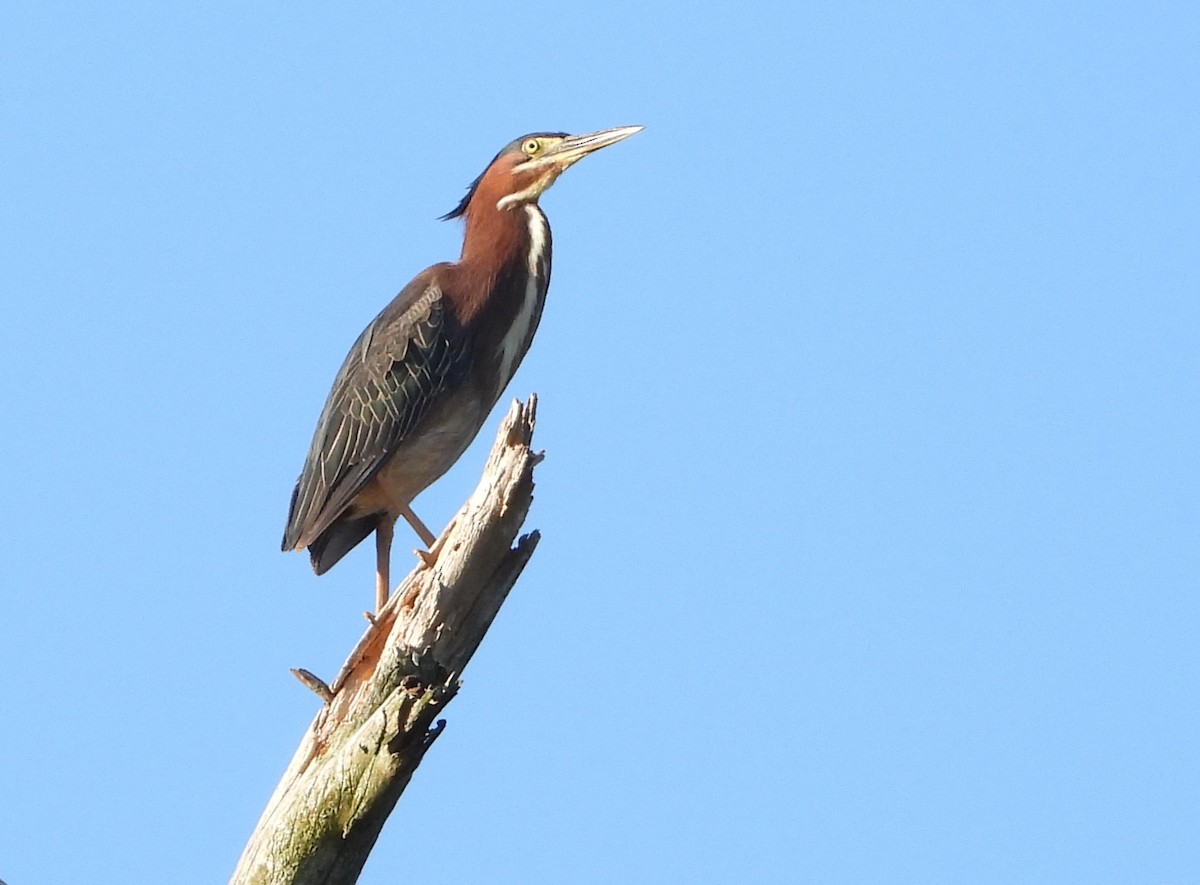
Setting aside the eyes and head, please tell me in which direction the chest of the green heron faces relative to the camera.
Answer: to the viewer's right
